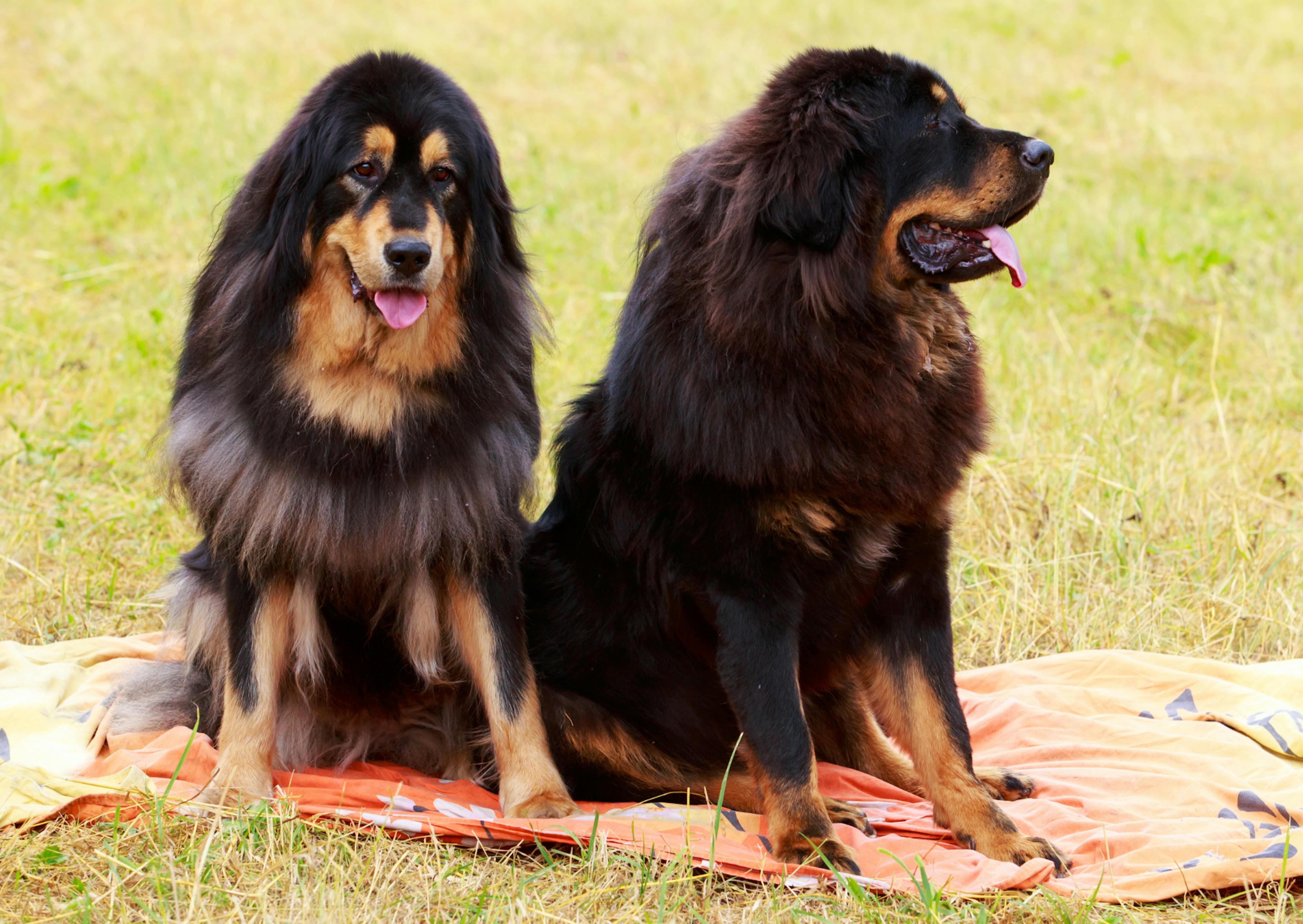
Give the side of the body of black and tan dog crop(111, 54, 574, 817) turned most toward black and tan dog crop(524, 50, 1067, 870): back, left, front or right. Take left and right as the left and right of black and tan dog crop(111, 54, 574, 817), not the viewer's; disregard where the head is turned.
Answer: left

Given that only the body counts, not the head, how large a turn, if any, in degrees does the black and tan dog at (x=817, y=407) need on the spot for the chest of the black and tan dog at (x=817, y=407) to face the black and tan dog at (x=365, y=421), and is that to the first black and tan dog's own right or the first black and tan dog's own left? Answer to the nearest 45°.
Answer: approximately 135° to the first black and tan dog's own right

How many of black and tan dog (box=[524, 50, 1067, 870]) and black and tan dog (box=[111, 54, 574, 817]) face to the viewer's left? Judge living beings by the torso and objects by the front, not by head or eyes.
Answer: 0

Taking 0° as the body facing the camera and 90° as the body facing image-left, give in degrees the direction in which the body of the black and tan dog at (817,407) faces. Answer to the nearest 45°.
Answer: approximately 315°

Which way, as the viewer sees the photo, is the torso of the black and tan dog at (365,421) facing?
toward the camera
